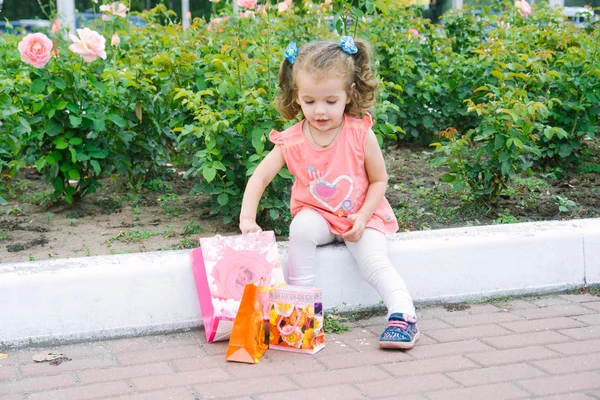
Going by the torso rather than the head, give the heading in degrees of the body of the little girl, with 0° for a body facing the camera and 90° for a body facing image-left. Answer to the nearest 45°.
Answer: approximately 0°

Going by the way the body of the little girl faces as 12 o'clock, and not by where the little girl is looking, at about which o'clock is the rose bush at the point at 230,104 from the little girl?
The rose bush is roughly at 5 o'clock from the little girl.

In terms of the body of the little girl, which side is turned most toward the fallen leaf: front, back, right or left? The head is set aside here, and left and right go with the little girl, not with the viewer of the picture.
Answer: right
